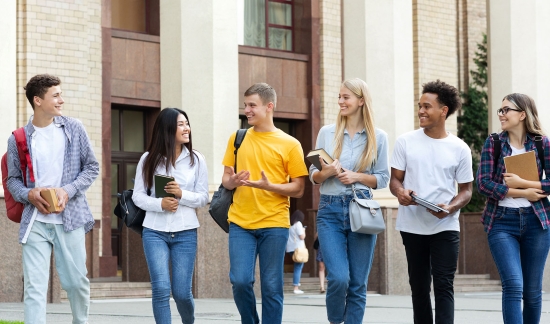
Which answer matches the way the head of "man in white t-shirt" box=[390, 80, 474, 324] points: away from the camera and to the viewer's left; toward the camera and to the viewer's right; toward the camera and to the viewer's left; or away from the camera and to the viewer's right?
toward the camera and to the viewer's left

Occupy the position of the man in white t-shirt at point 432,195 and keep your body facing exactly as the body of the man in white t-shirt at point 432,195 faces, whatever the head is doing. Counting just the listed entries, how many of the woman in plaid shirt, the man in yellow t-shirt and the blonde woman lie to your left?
1

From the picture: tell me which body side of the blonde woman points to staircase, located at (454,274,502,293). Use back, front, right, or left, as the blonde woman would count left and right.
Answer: back

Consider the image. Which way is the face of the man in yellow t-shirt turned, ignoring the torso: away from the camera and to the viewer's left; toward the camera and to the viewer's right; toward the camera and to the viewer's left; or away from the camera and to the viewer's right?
toward the camera and to the viewer's left

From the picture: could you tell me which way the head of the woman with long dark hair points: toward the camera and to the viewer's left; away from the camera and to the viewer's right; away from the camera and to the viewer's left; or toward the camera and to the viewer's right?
toward the camera and to the viewer's right

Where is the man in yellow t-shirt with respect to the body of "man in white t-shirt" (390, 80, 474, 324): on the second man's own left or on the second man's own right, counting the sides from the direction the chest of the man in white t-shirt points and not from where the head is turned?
on the second man's own right

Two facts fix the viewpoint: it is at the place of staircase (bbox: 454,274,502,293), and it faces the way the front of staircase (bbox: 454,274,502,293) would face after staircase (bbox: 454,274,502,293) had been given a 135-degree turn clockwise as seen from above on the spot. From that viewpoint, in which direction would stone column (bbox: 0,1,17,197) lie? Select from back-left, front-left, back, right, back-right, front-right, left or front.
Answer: left

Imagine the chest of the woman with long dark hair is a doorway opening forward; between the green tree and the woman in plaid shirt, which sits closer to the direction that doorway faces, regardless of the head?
the woman in plaid shirt

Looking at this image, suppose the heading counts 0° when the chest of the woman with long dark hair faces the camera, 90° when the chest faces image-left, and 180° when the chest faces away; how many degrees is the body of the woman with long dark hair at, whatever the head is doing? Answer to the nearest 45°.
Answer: approximately 0°

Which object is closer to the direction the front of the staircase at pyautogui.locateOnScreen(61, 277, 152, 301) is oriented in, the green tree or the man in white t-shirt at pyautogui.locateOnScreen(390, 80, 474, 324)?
the man in white t-shirt
